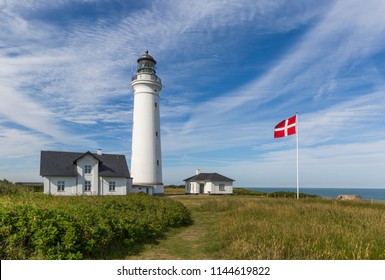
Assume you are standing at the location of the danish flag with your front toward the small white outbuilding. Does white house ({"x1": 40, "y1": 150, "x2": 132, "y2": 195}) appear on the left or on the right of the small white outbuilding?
left

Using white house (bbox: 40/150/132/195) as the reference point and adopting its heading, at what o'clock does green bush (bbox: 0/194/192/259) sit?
The green bush is roughly at 12 o'clock from the white house.

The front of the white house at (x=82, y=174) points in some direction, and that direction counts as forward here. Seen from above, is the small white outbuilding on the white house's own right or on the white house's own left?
on the white house's own left

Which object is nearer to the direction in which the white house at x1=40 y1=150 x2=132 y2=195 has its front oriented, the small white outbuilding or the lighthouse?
the lighthouse

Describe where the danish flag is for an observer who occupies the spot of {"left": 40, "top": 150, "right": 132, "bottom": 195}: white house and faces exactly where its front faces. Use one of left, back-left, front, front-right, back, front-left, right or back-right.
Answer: front-left

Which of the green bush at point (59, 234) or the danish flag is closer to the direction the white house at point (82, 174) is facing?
the green bush

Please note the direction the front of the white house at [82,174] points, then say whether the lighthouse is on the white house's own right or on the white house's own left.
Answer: on the white house's own left

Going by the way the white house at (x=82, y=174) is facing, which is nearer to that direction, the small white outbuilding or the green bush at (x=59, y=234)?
the green bush

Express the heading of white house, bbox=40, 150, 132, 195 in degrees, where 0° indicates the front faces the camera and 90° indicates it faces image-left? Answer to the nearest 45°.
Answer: approximately 0°
